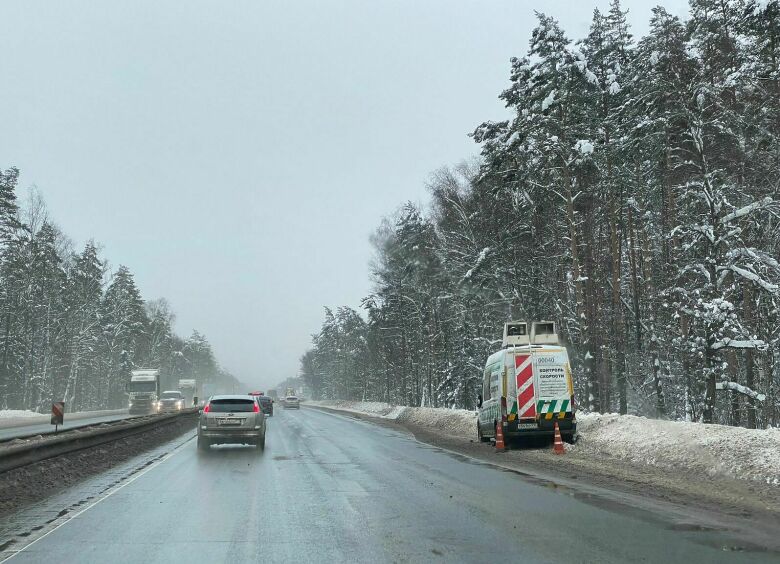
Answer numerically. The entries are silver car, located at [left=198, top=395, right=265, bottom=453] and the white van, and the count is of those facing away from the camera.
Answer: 2

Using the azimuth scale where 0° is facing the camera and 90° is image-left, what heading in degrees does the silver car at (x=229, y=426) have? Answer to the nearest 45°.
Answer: approximately 180°

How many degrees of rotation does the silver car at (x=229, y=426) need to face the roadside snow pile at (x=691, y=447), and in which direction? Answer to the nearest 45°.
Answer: approximately 135° to its right

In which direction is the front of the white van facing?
away from the camera

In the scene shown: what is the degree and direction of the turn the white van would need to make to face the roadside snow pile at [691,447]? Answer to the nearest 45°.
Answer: approximately 135° to its right

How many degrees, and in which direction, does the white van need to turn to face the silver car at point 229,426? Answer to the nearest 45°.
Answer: approximately 90° to its left
